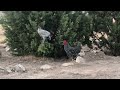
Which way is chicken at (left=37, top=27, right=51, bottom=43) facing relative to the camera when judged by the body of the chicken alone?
to the viewer's left

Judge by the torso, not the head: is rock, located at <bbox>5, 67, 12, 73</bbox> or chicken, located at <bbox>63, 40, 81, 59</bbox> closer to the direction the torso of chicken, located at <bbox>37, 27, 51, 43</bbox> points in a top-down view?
the rock

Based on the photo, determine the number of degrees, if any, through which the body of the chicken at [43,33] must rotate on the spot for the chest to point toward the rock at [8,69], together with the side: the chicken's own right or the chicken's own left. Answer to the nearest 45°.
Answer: approximately 45° to the chicken's own left

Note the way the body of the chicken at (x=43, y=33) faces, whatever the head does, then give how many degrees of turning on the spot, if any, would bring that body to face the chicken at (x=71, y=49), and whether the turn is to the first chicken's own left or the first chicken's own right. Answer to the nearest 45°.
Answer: approximately 180°

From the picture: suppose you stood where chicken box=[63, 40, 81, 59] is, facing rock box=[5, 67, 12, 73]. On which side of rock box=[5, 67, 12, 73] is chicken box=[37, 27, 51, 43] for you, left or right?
right

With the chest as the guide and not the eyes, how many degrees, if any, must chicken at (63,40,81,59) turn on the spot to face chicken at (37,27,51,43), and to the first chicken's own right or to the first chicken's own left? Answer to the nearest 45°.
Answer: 0° — it already faces it

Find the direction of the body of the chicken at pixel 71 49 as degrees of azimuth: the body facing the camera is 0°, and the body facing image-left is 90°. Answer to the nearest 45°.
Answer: approximately 90°

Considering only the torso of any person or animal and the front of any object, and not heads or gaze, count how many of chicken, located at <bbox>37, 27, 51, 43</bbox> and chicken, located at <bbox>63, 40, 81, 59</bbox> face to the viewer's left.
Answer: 2
